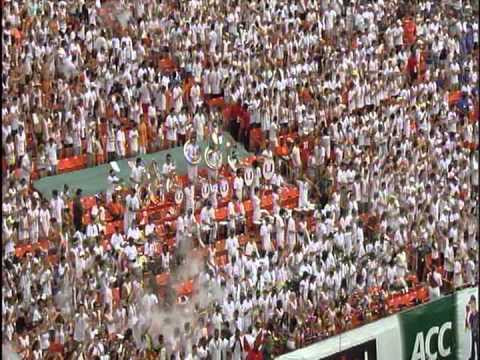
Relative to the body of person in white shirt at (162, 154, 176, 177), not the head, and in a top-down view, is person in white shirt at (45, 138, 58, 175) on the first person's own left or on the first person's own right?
on the first person's own right

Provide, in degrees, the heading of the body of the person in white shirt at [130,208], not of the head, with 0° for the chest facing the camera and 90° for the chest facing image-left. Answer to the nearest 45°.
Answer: approximately 315°

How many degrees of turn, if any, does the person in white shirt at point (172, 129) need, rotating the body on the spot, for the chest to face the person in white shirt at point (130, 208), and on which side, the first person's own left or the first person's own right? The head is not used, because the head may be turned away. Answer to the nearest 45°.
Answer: approximately 45° to the first person's own right
